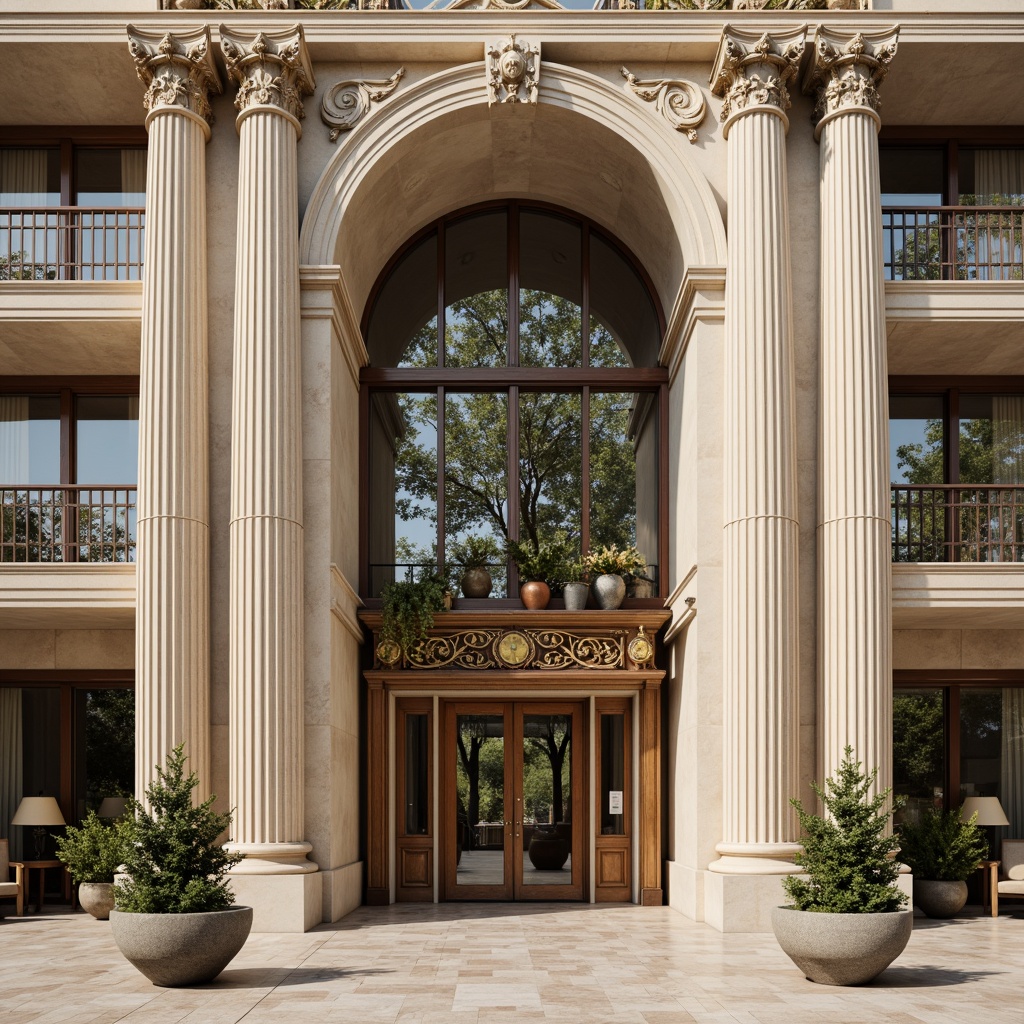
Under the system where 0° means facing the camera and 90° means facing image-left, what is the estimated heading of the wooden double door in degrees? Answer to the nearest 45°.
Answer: approximately 0°

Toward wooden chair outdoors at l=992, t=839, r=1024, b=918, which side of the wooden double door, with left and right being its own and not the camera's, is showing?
left
